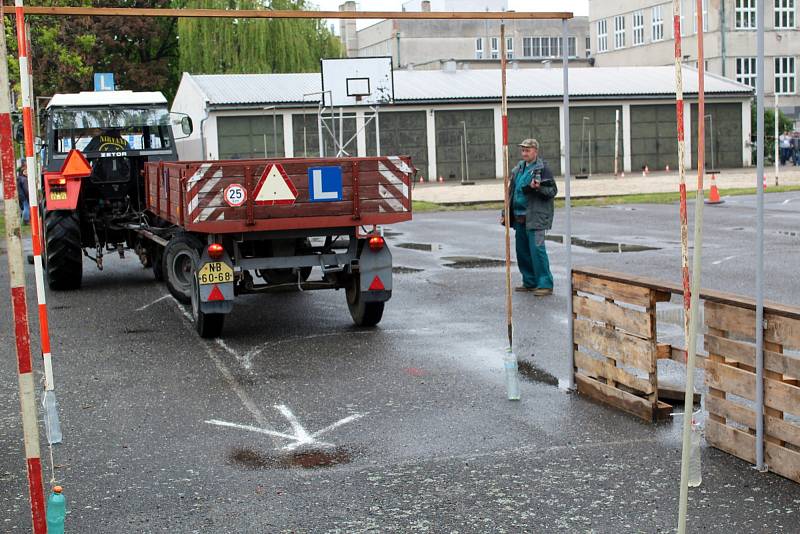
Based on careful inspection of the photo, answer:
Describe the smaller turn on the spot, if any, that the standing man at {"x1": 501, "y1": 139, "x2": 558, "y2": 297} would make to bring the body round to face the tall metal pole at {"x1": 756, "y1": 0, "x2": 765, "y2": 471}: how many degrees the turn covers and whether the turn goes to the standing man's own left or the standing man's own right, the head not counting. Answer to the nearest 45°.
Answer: approximately 45° to the standing man's own left

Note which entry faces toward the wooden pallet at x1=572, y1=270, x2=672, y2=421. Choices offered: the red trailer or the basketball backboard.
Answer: the basketball backboard

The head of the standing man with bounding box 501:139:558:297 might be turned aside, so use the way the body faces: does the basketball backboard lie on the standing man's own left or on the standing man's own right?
on the standing man's own right

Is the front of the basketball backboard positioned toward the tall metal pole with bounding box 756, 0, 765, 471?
yes

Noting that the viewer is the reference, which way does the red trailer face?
facing away from the viewer and to the left of the viewer

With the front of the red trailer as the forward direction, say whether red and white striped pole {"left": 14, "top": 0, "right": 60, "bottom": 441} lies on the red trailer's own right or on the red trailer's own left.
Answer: on the red trailer's own left

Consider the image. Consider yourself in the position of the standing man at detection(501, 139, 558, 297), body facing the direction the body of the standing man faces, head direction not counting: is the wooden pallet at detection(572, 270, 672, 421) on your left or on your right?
on your left

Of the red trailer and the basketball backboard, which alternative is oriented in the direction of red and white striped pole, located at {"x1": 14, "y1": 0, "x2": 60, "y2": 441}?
the basketball backboard

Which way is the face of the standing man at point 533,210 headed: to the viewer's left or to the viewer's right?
to the viewer's left

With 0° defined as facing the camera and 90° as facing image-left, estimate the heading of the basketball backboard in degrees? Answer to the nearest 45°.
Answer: approximately 0°

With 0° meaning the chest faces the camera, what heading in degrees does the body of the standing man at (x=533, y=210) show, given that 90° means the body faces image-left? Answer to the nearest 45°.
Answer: approximately 45°

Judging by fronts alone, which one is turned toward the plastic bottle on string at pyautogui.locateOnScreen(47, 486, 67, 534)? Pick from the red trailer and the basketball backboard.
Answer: the basketball backboard

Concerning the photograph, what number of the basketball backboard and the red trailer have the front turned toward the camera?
1
